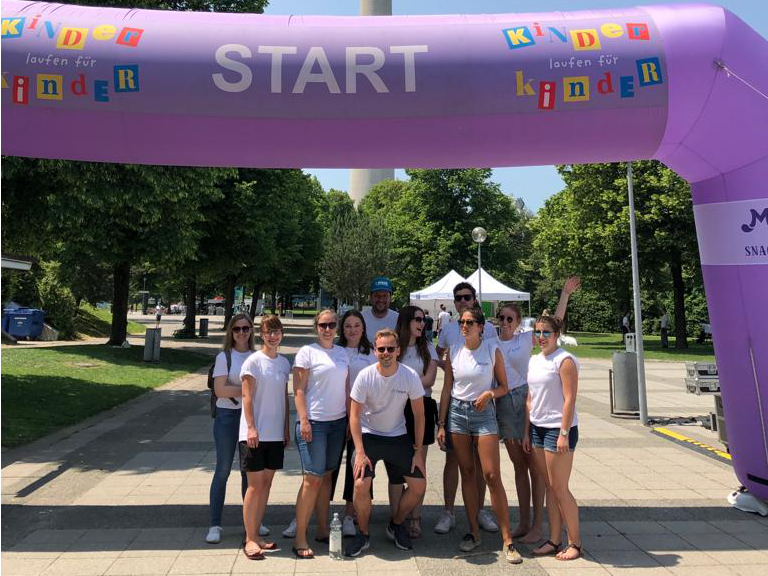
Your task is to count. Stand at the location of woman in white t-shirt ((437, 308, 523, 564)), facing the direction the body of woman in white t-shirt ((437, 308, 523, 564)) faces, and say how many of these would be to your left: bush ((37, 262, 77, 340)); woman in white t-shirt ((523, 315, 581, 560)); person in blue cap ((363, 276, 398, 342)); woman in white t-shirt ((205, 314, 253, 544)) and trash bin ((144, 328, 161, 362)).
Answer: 1

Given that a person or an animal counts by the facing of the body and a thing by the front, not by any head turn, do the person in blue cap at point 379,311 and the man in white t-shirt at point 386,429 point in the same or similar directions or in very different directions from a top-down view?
same or similar directions

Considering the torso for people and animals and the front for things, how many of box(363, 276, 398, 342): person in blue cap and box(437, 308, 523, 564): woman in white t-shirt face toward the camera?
2

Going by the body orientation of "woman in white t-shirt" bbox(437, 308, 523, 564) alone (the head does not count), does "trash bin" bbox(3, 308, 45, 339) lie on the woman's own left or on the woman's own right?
on the woman's own right

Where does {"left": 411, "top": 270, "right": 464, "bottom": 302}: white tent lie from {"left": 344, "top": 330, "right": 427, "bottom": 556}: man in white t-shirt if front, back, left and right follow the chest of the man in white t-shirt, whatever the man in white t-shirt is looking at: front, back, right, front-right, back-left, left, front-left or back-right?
back

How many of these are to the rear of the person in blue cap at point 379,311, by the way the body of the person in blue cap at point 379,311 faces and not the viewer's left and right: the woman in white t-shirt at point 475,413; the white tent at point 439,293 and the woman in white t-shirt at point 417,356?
1

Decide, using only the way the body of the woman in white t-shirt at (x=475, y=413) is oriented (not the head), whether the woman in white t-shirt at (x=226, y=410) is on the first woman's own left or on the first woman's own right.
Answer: on the first woman's own right

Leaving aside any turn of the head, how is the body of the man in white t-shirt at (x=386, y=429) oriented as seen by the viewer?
toward the camera

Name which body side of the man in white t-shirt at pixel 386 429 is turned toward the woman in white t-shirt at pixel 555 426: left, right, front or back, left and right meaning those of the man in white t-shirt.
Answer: left

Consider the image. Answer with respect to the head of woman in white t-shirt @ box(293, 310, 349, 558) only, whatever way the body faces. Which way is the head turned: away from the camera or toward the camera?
toward the camera

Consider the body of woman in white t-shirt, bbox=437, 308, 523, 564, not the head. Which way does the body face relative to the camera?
toward the camera

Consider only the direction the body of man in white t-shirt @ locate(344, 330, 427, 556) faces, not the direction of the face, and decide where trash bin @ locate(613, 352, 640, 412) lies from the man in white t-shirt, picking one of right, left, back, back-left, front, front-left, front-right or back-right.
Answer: back-left

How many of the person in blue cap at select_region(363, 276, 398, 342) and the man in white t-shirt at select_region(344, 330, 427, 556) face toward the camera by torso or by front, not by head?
2

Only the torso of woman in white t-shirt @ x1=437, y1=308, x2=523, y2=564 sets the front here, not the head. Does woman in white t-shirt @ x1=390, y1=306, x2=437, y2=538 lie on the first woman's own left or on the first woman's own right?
on the first woman's own right
